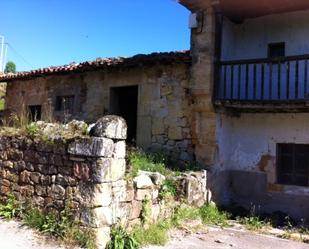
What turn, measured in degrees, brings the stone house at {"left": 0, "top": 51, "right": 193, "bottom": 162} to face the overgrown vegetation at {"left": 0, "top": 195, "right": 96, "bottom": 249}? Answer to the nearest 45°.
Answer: approximately 45° to its left

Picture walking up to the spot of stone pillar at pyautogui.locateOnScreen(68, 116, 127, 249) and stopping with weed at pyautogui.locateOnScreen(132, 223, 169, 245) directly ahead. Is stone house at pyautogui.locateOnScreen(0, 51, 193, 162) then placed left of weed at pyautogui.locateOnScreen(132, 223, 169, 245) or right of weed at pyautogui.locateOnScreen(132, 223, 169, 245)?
left

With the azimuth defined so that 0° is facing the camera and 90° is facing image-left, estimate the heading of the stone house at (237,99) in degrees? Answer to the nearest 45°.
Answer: approximately 45°

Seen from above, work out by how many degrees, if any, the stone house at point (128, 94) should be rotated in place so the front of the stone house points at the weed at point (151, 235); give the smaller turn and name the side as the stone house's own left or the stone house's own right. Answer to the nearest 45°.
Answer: approximately 45° to the stone house's own left

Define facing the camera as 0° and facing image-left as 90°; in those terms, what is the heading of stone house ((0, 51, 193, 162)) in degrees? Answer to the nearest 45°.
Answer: approximately 45°

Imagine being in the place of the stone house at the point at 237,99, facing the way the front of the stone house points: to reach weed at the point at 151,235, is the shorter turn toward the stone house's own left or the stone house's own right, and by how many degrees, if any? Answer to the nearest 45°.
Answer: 0° — it already faces it
